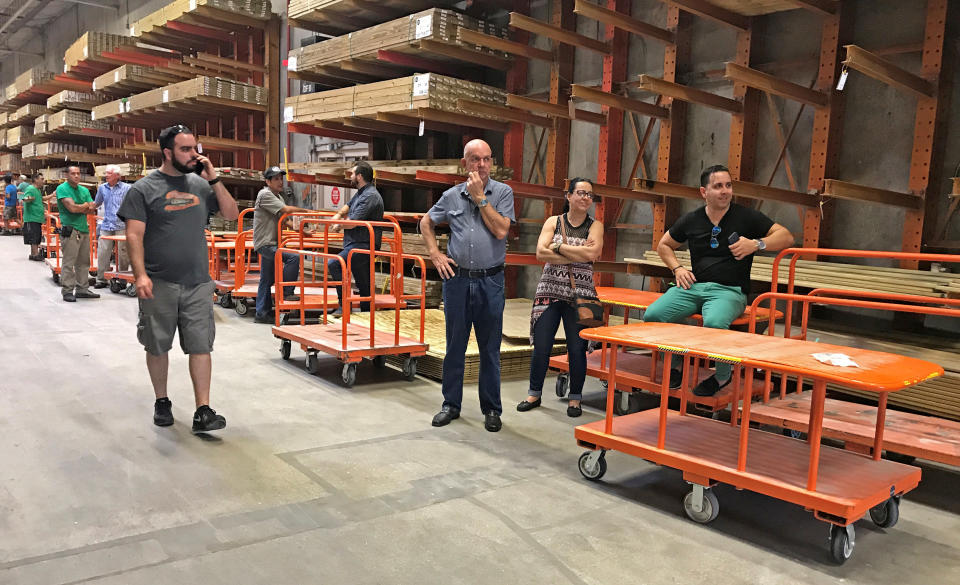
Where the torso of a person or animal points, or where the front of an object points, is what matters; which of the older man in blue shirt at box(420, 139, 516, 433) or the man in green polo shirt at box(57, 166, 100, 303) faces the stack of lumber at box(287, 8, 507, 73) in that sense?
the man in green polo shirt

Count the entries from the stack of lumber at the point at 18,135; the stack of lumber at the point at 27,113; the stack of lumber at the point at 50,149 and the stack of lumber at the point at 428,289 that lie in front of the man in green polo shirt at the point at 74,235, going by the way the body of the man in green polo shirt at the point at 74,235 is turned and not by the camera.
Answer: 1

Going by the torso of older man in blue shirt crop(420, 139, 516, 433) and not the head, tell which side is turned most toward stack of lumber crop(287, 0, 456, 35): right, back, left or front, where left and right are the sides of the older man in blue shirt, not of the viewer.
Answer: back

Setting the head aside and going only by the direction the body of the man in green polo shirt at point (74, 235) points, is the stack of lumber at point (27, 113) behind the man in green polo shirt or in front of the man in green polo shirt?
behind

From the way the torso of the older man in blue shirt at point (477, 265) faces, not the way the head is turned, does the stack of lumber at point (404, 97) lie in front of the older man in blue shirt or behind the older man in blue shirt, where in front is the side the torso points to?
behind

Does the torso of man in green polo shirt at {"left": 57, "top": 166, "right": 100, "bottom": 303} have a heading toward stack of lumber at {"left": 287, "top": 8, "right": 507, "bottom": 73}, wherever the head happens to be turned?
yes

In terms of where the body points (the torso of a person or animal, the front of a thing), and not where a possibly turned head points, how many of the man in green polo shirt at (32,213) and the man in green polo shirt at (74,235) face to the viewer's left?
0

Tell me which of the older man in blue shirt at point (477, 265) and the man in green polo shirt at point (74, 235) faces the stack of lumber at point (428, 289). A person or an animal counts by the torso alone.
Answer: the man in green polo shirt

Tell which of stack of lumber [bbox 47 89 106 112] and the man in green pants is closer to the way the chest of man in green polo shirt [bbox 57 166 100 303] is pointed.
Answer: the man in green pants

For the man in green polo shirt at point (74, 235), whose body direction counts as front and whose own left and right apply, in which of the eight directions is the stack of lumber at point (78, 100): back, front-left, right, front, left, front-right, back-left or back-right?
back-left

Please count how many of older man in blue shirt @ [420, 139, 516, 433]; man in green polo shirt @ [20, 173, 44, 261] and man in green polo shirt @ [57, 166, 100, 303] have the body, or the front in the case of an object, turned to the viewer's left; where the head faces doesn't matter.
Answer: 0

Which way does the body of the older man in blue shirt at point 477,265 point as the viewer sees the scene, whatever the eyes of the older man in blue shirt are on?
toward the camera

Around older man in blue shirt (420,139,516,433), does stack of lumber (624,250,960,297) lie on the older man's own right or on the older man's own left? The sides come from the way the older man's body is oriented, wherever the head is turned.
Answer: on the older man's own left
